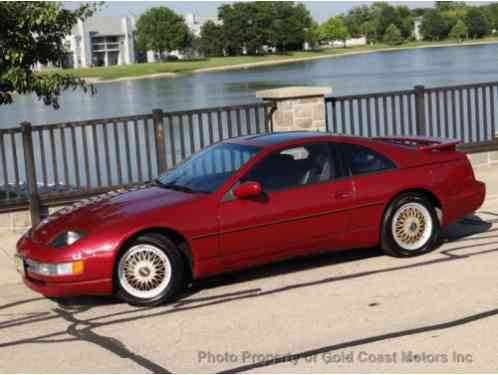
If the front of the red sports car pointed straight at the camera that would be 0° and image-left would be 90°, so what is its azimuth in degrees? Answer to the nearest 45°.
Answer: approximately 45°

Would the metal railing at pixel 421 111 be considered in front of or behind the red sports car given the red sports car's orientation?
behind

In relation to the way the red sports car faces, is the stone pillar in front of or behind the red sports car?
behind

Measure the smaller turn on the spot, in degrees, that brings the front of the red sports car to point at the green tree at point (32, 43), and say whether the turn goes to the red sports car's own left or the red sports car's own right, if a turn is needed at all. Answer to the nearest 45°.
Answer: approximately 90° to the red sports car's own right
